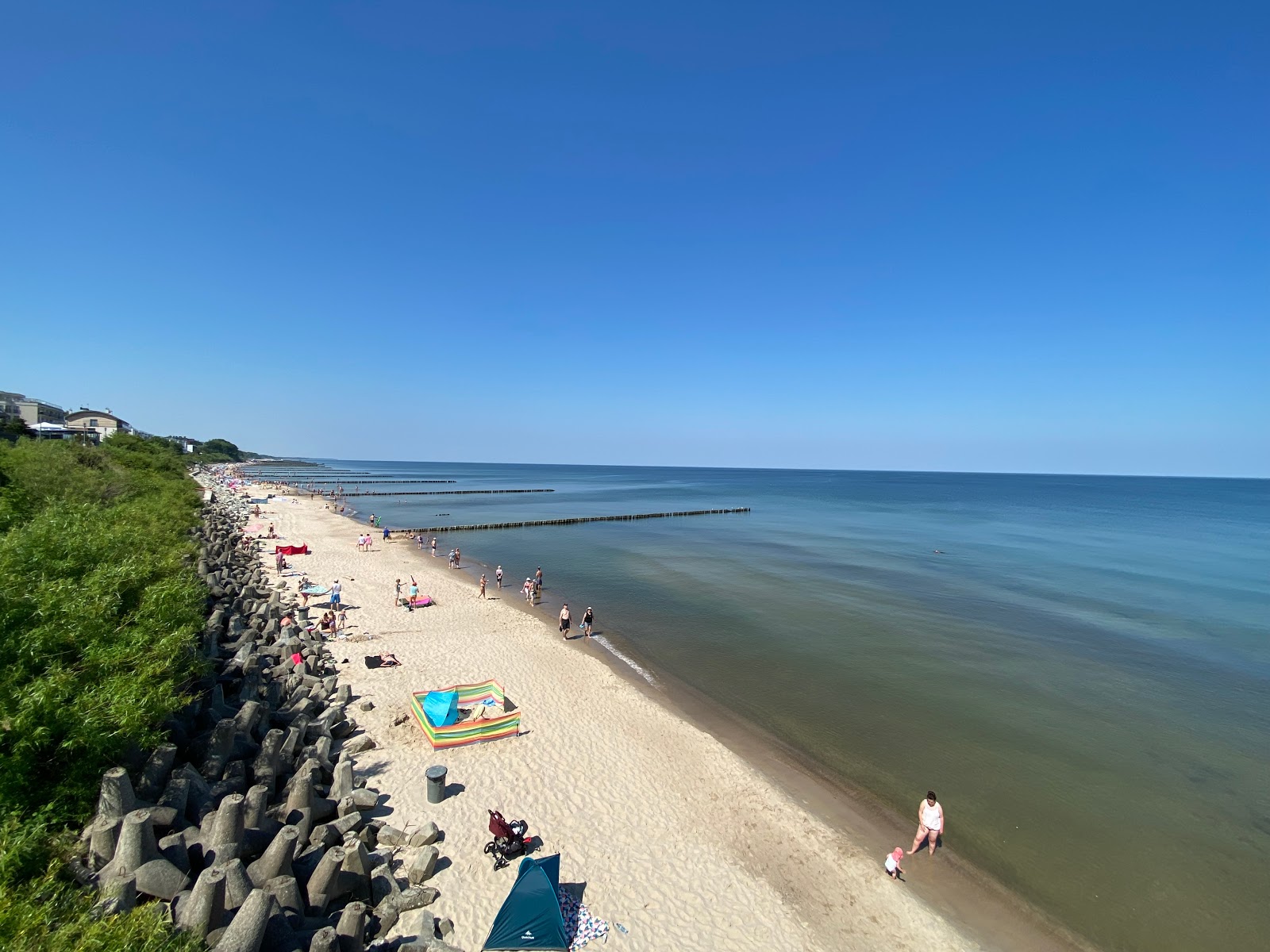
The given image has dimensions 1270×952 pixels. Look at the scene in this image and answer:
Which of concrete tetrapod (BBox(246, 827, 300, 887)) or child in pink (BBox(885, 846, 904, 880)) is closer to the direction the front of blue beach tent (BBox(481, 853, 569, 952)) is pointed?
the child in pink

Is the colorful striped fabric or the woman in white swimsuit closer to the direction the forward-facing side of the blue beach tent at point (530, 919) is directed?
the woman in white swimsuit

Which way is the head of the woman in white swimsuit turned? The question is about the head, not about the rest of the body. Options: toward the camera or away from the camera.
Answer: toward the camera

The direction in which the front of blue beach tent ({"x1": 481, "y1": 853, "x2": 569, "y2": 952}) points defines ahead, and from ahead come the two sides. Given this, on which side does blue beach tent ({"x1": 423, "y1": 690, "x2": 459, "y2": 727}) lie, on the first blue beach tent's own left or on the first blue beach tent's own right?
on the first blue beach tent's own left

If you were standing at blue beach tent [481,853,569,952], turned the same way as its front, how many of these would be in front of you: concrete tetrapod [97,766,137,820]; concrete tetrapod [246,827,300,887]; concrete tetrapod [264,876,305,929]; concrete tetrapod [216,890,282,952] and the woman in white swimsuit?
1

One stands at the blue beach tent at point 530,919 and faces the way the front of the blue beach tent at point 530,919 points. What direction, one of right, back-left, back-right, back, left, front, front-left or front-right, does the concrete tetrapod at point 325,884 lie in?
back

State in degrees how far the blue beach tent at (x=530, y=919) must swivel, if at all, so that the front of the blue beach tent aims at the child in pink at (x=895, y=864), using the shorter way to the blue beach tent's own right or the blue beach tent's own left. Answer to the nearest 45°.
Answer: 0° — it already faces them

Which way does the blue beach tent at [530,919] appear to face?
to the viewer's right

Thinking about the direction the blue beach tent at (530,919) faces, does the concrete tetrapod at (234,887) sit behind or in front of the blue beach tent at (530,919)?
behind

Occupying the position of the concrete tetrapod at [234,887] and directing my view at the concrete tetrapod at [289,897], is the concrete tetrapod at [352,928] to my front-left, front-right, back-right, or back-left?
front-right

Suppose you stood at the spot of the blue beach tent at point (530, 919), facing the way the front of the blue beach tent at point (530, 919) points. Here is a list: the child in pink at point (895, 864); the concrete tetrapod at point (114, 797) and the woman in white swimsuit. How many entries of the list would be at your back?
1

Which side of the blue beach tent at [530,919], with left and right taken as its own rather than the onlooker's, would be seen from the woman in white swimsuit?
front

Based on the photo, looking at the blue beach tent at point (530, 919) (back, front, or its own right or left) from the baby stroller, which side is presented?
left

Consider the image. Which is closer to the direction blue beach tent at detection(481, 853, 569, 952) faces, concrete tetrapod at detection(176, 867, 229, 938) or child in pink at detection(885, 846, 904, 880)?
the child in pink

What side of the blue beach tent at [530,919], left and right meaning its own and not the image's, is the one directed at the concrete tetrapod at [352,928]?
back

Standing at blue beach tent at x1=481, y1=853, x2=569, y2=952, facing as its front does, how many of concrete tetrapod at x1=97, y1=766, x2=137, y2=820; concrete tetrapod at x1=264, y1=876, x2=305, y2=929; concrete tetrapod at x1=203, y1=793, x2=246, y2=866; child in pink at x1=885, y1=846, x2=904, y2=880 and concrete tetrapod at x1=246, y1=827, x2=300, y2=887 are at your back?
4

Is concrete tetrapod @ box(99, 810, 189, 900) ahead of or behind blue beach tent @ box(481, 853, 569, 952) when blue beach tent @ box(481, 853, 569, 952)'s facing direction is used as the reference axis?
behind

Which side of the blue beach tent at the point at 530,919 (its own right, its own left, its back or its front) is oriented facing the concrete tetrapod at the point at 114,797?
back

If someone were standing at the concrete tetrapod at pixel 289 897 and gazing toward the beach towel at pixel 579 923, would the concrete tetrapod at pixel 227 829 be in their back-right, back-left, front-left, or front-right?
back-left
